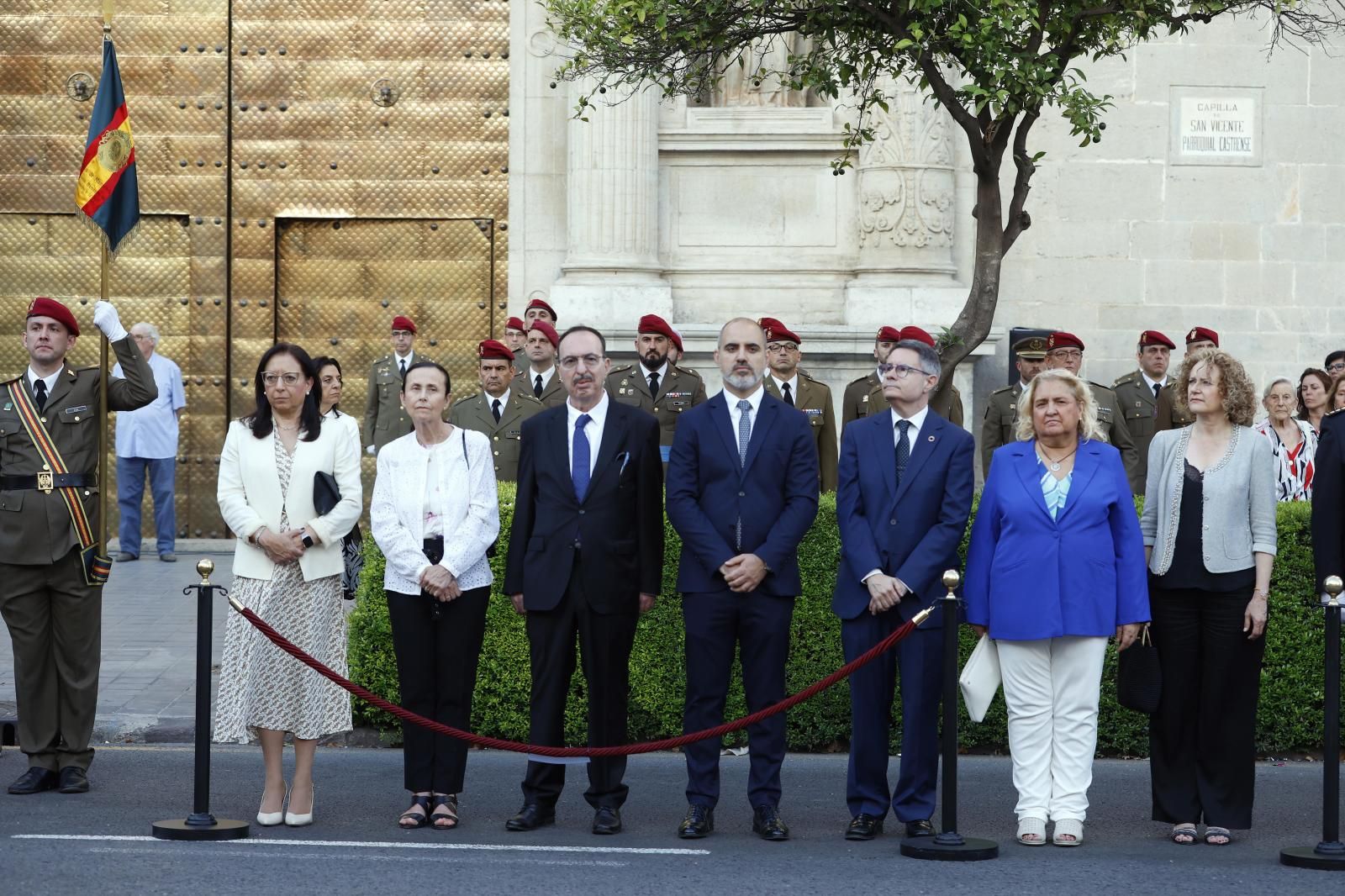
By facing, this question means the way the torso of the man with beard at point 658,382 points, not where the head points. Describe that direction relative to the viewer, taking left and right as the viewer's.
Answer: facing the viewer

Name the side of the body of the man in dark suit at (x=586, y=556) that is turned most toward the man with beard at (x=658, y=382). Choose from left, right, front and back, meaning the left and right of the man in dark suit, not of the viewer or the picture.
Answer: back

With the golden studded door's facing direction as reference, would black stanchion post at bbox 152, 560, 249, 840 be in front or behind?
in front

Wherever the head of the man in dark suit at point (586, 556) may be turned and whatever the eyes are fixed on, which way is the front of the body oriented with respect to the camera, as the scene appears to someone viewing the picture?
toward the camera

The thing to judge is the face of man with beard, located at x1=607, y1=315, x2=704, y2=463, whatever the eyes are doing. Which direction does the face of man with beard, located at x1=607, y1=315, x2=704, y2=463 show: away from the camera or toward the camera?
toward the camera

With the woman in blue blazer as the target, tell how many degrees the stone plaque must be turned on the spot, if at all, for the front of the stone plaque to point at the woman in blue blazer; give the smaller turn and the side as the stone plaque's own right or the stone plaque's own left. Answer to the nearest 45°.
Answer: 0° — it already faces them

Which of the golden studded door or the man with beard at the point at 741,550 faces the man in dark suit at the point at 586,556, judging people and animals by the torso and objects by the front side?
the golden studded door

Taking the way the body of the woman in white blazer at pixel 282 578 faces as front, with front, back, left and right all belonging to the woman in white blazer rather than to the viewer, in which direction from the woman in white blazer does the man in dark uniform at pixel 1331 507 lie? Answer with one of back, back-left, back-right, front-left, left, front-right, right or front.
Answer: left

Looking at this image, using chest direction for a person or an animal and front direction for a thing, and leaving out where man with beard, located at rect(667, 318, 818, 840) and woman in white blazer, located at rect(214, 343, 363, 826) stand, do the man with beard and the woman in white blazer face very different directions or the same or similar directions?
same or similar directions

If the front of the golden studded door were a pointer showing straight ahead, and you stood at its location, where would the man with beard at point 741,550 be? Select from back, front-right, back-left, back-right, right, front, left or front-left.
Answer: front

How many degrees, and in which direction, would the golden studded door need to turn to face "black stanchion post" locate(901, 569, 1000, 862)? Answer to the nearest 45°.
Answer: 0° — it already faces it

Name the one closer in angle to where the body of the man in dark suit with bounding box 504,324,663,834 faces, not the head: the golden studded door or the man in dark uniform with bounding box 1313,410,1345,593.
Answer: the man in dark uniform

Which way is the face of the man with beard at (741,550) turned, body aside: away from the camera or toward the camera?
toward the camera

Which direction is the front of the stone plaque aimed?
toward the camera

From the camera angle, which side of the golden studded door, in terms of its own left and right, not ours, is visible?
front

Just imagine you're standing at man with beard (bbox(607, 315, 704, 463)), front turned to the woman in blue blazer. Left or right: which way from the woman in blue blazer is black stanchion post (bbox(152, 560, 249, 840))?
right

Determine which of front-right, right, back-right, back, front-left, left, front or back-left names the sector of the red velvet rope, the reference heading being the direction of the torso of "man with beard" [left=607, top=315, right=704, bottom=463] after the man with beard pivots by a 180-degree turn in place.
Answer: back

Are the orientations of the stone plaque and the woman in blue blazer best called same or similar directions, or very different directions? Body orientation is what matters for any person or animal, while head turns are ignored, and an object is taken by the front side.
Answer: same or similar directions

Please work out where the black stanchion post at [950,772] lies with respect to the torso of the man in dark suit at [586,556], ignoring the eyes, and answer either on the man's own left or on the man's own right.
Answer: on the man's own left

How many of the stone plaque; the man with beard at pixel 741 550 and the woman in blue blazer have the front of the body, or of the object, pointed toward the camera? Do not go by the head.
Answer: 3

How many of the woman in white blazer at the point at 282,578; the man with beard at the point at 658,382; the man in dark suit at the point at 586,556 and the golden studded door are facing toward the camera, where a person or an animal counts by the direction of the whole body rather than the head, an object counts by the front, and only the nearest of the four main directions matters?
4

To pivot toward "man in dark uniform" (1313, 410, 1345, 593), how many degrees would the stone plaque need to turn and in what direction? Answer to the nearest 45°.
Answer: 0° — it already faces them

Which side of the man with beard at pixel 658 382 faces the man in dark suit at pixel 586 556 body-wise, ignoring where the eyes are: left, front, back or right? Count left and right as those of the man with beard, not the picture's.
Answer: front

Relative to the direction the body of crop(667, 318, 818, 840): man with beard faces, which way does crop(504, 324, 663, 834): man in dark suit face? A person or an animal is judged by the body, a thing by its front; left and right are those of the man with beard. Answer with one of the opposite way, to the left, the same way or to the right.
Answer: the same way
